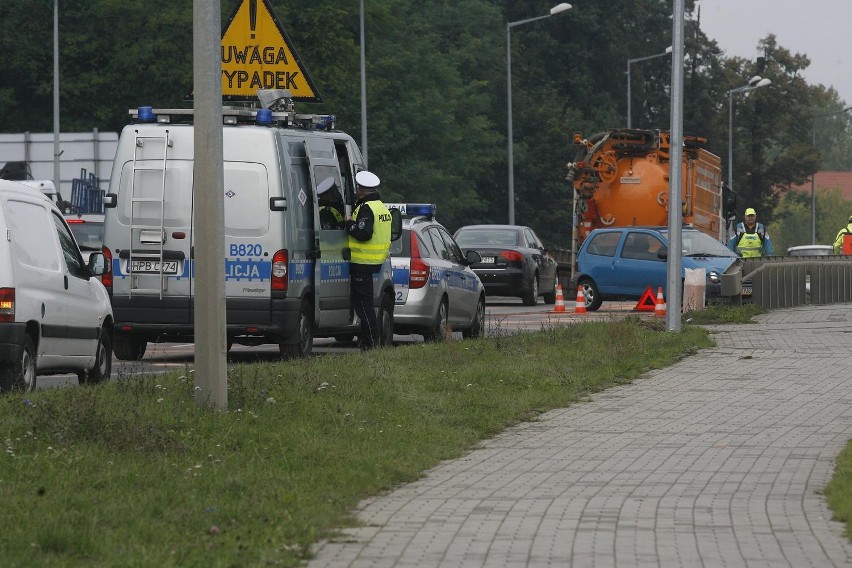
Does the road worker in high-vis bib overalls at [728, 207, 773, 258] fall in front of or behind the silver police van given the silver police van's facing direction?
in front

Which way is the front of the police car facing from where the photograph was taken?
facing away from the viewer and to the right of the viewer

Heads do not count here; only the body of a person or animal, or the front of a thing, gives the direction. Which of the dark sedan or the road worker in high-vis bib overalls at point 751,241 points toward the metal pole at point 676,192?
the road worker in high-vis bib overalls

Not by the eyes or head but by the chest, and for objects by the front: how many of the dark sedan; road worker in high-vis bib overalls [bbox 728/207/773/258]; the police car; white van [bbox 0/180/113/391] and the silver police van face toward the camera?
1

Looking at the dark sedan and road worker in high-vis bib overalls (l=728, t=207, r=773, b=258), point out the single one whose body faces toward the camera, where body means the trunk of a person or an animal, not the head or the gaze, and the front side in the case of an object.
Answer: the road worker in high-vis bib overalls

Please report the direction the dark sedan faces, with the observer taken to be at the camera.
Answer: facing away from the viewer and to the right of the viewer

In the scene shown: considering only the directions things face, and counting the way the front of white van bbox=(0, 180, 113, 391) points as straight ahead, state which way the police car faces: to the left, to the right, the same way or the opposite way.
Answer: the same way

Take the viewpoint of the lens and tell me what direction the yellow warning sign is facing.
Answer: facing the viewer

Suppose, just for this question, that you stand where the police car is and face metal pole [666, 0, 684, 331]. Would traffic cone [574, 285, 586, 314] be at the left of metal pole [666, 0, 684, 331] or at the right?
left

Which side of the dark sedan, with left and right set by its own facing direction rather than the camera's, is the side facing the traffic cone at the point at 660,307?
back

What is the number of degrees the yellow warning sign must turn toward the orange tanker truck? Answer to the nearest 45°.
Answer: approximately 135° to its left

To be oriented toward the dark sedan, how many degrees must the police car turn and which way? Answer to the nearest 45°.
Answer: approximately 45° to its left

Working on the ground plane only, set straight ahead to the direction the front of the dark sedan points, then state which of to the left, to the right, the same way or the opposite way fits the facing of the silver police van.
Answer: the same way

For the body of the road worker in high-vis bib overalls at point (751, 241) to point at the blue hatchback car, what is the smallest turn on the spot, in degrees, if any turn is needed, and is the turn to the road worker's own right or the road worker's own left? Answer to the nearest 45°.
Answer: approximately 45° to the road worker's own right

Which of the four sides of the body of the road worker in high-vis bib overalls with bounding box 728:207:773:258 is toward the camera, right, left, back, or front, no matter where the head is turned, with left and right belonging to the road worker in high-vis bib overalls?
front

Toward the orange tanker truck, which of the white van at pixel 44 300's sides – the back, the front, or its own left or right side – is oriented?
front

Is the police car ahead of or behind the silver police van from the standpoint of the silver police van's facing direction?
ahead
